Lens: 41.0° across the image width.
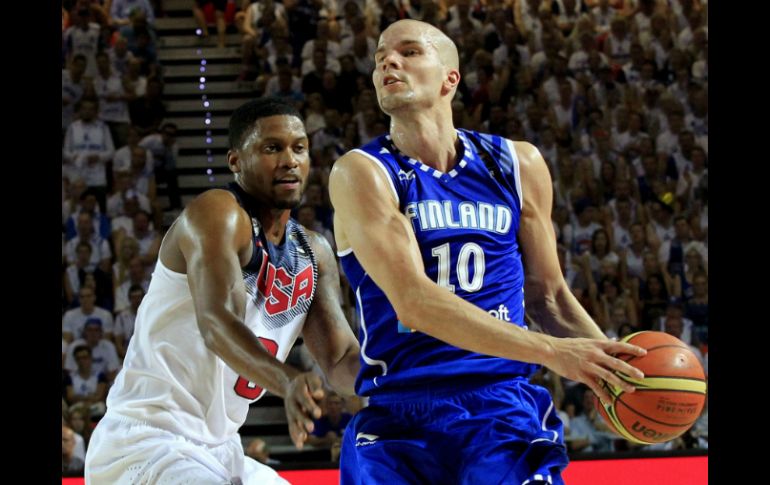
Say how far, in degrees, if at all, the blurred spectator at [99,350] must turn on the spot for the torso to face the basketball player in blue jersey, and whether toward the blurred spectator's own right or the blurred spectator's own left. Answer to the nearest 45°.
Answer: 0° — they already face them

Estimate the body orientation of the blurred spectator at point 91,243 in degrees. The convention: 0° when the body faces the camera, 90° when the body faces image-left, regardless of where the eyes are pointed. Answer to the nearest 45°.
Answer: approximately 0°

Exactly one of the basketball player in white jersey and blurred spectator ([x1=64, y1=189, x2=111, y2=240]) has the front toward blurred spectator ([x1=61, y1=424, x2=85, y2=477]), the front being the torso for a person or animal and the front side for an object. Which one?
blurred spectator ([x1=64, y1=189, x2=111, y2=240])

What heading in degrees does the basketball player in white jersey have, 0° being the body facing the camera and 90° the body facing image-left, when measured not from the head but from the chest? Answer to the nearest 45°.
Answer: approximately 315°
